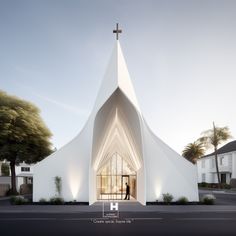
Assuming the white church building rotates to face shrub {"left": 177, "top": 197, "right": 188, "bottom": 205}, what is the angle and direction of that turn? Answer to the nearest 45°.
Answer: approximately 90° to its left

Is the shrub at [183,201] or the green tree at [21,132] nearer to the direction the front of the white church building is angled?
the shrub

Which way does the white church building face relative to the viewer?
toward the camera

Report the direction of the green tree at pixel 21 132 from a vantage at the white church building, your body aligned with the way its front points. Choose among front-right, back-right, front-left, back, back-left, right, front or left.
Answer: back-right

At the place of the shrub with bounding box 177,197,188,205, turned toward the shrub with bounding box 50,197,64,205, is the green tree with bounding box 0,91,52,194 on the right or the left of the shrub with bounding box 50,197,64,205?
right
